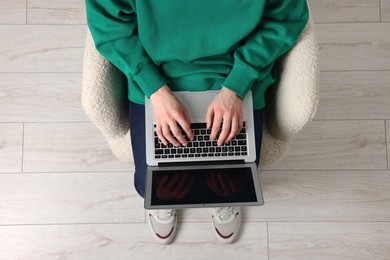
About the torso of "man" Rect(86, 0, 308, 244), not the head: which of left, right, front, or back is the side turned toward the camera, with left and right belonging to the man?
front
